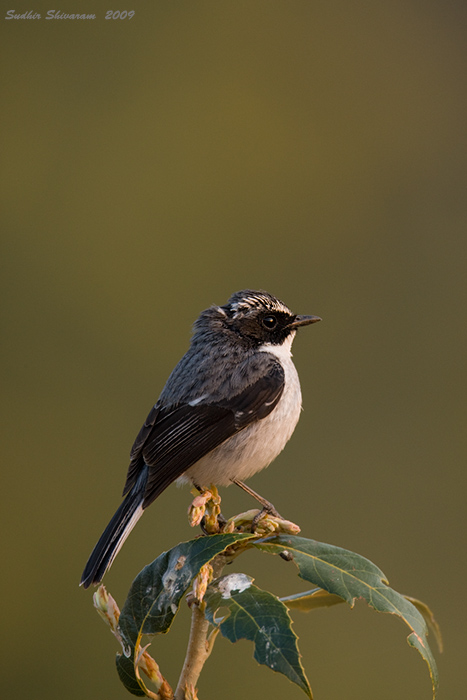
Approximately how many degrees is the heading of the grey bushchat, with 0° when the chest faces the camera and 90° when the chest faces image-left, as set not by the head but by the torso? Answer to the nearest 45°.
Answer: approximately 270°

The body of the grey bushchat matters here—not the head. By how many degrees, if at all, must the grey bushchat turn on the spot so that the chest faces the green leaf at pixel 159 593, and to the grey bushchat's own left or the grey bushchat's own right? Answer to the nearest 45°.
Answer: approximately 90° to the grey bushchat's own right
